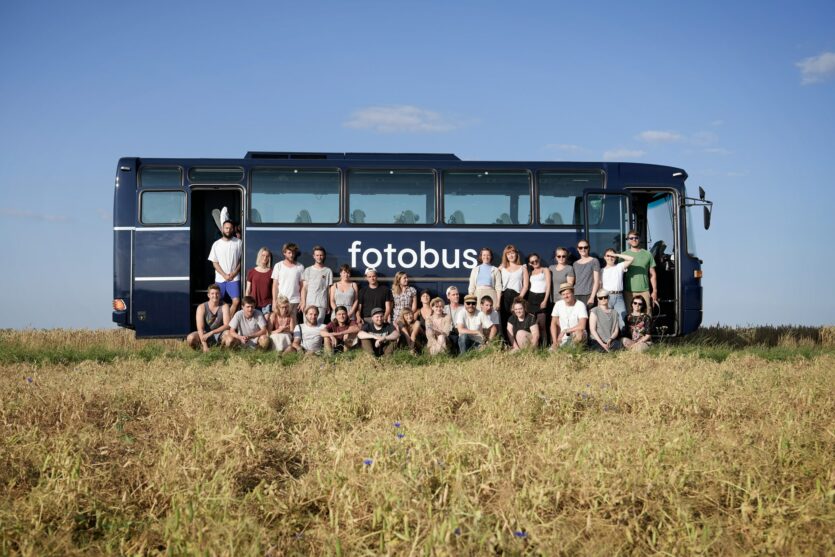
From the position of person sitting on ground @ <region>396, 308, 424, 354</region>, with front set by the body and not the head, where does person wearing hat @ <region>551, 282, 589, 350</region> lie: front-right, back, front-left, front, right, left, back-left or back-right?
left

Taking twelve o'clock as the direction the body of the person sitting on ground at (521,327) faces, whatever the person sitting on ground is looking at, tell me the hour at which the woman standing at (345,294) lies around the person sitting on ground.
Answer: The woman standing is roughly at 3 o'clock from the person sitting on ground.

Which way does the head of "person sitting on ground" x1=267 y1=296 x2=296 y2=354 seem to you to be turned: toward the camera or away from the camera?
toward the camera

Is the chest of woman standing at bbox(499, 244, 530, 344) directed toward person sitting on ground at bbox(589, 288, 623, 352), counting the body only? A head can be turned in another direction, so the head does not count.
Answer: no

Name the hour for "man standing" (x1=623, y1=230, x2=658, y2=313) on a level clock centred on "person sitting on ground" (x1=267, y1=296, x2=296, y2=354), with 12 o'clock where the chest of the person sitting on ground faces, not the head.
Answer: The man standing is roughly at 9 o'clock from the person sitting on ground.

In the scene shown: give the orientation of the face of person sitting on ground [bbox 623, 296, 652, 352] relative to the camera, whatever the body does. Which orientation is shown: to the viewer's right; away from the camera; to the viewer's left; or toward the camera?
toward the camera

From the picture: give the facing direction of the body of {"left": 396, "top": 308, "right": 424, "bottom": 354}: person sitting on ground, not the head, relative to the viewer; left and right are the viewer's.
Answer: facing the viewer

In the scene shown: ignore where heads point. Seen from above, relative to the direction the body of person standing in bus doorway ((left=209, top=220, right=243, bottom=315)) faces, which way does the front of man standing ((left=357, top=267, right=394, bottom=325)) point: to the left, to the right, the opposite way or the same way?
the same way

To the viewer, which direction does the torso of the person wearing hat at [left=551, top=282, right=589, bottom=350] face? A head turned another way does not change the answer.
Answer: toward the camera

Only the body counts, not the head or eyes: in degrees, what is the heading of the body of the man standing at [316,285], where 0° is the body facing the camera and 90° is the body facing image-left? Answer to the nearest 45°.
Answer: approximately 0°

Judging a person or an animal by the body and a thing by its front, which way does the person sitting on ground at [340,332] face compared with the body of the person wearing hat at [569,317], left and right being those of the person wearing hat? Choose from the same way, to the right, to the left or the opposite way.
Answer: the same way

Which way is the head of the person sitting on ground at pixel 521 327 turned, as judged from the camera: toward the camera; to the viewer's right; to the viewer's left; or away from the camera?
toward the camera

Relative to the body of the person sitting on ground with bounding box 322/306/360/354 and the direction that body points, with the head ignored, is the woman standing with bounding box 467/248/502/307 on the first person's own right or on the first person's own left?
on the first person's own left

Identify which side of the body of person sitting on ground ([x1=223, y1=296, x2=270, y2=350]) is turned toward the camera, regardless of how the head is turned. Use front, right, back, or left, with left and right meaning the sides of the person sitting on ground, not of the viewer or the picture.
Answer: front

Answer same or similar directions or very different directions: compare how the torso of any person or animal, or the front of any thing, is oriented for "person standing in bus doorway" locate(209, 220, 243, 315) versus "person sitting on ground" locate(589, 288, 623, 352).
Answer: same or similar directions

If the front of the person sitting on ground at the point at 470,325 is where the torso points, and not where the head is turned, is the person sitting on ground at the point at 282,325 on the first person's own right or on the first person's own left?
on the first person's own right

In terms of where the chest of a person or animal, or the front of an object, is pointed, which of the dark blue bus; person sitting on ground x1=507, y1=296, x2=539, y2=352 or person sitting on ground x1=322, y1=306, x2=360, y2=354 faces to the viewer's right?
the dark blue bus

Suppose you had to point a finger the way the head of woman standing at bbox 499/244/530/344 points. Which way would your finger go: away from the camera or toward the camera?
toward the camera

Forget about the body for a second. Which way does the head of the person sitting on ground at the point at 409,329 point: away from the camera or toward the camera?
toward the camera

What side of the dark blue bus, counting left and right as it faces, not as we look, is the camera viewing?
right

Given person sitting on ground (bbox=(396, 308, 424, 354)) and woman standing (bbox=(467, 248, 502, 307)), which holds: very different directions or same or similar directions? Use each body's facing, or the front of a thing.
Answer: same or similar directions

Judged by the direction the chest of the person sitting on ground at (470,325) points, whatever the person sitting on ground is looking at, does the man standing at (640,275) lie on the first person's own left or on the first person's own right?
on the first person's own left

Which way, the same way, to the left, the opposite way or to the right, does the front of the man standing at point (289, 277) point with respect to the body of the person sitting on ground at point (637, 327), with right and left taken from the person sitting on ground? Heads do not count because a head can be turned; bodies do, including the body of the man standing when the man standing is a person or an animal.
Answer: the same way
